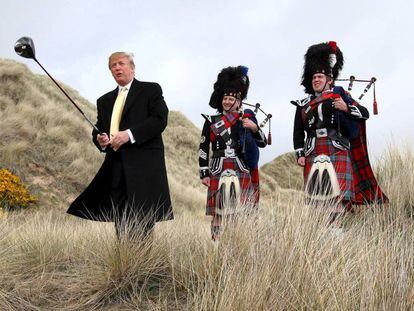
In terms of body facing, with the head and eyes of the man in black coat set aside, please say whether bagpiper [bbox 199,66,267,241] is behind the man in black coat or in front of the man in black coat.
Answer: behind

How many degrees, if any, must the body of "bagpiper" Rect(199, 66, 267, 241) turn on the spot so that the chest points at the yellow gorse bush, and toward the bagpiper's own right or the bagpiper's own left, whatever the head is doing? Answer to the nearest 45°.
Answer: approximately 135° to the bagpiper's own right

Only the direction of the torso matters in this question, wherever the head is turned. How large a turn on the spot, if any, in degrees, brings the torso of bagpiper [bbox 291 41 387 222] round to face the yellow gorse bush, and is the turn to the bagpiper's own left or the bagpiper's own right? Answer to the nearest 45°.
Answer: approximately 90° to the bagpiper's own right

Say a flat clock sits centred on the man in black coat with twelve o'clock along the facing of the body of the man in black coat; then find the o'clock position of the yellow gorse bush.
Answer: The yellow gorse bush is roughly at 4 o'clock from the man in black coat.

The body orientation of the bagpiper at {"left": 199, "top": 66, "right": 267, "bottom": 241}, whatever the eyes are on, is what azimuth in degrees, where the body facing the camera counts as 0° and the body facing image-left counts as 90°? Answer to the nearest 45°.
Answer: approximately 0°

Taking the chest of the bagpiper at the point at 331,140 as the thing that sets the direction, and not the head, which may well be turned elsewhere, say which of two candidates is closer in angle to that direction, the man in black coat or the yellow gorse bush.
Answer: the man in black coat

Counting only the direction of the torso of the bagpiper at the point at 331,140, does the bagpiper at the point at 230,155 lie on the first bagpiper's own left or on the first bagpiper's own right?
on the first bagpiper's own right

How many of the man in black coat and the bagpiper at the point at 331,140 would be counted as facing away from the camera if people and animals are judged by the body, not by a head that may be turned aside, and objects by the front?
0
